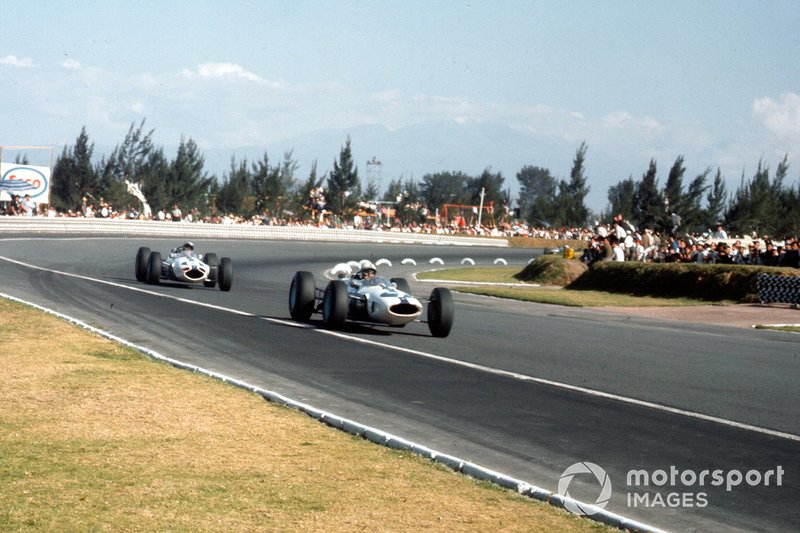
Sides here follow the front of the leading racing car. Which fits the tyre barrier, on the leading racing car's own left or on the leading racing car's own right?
on the leading racing car's own left

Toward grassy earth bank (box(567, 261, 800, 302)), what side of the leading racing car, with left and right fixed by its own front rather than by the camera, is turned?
left

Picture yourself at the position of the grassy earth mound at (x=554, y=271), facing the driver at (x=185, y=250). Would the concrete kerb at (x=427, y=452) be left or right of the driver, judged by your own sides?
left

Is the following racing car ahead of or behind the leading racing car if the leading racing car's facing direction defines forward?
behind

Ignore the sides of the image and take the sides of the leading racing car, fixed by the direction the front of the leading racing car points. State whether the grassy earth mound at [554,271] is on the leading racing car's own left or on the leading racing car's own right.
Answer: on the leading racing car's own left

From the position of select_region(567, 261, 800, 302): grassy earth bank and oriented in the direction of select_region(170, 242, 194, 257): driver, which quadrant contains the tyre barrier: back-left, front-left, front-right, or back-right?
back-left

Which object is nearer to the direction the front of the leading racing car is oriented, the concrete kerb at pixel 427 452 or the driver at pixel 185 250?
the concrete kerb

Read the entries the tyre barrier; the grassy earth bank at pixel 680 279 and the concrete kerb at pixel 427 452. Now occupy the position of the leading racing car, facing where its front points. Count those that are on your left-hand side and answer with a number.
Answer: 2

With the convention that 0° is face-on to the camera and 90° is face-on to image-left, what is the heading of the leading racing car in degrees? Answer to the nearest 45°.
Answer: approximately 315°

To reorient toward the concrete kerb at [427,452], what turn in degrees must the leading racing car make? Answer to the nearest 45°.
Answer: approximately 45° to its right

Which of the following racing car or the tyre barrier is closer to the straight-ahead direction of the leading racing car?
the tyre barrier

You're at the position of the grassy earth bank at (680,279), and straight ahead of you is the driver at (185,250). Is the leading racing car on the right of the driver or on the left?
left
